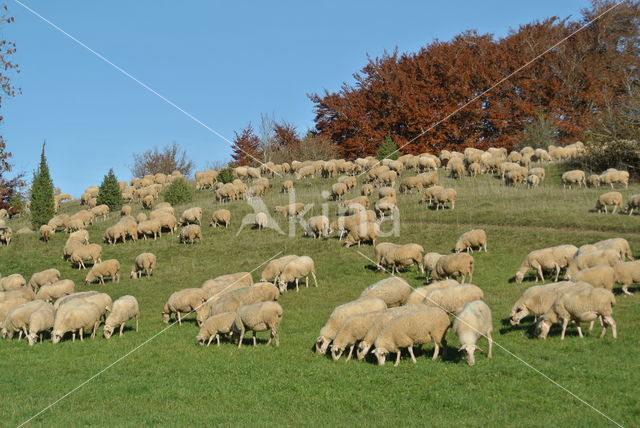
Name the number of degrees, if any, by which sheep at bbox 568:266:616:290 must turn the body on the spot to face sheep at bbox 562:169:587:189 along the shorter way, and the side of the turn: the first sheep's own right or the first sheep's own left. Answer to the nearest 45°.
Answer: approximately 90° to the first sheep's own right

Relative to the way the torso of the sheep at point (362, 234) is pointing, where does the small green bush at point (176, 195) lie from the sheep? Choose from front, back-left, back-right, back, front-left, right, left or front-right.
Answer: front-right

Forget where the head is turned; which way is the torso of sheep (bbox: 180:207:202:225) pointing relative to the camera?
to the viewer's left

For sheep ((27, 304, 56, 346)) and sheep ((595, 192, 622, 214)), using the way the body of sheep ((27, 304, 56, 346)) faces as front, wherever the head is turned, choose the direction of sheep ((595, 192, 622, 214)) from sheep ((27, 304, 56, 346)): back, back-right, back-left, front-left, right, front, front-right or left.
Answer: back-left

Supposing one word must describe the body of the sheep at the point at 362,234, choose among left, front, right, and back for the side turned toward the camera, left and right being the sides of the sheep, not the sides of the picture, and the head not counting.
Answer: left

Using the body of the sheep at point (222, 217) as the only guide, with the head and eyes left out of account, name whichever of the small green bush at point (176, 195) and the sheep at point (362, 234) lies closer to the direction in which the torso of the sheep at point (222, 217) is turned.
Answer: the small green bush

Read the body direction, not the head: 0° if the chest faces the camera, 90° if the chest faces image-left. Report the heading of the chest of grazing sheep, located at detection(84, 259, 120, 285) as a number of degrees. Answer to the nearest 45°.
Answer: approximately 90°

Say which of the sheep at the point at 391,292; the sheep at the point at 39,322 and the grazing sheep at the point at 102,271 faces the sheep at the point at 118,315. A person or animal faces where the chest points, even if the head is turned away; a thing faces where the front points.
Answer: the sheep at the point at 391,292
